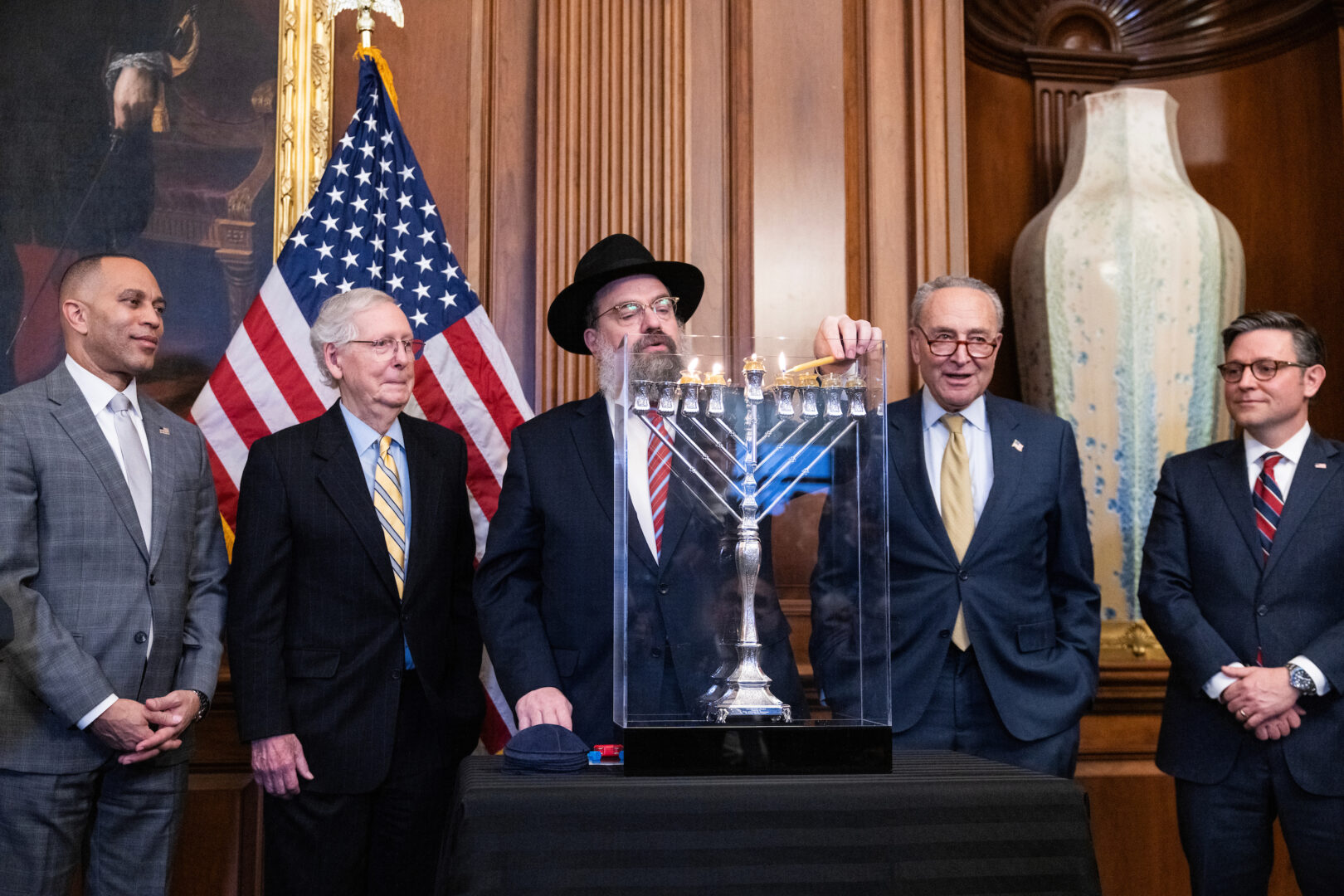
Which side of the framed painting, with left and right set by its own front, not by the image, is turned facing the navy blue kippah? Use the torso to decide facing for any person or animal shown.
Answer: front

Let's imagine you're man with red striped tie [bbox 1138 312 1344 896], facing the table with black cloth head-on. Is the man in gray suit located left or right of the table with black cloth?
right

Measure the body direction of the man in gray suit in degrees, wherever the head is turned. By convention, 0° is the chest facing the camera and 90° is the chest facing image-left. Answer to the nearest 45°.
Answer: approximately 315°

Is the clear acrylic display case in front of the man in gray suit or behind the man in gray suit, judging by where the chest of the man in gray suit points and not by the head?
in front

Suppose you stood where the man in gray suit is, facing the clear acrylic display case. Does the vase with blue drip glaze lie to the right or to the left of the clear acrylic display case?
left

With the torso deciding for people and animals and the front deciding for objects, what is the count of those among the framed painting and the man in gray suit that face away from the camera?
0

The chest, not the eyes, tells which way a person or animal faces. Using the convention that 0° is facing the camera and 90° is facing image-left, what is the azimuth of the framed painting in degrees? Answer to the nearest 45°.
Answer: approximately 0°

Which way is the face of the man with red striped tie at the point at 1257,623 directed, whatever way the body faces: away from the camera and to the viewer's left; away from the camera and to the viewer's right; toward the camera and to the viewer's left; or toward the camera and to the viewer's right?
toward the camera and to the viewer's left

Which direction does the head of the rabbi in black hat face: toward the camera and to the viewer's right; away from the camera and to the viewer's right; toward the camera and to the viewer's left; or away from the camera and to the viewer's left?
toward the camera and to the viewer's right

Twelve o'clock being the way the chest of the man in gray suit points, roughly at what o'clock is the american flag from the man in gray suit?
The american flag is roughly at 9 o'clock from the man in gray suit.

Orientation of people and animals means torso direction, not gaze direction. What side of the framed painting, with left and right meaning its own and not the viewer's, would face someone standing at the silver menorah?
front
